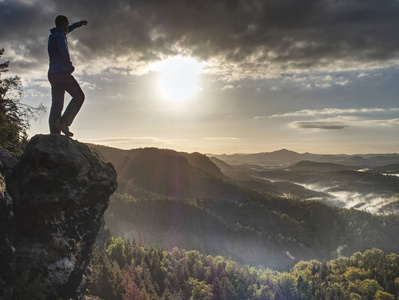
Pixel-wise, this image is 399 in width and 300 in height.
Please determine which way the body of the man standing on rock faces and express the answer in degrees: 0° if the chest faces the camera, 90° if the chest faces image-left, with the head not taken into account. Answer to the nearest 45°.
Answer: approximately 270°
